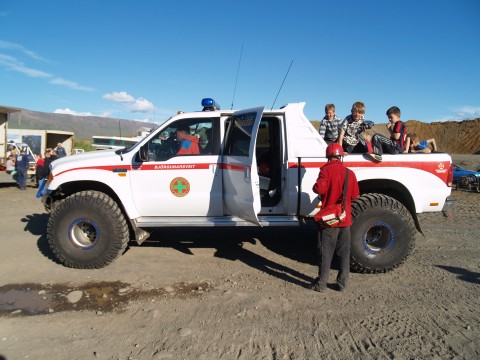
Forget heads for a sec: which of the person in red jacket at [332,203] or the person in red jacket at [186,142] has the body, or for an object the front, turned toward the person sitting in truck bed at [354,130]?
the person in red jacket at [332,203]

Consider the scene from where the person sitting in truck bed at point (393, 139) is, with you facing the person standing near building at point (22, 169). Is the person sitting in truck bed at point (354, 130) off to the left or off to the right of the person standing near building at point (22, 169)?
left

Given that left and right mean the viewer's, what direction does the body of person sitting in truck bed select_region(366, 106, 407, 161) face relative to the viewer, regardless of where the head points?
facing to the left of the viewer

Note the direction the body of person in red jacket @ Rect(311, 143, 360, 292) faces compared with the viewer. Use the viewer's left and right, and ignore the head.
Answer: facing away from the viewer

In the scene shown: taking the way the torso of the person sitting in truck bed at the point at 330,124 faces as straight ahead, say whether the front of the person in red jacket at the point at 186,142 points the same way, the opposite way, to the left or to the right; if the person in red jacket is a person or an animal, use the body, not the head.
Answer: to the right

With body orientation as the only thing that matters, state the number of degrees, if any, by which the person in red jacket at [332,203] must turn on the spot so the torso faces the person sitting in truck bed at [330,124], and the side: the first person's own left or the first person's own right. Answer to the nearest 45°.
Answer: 0° — they already face them

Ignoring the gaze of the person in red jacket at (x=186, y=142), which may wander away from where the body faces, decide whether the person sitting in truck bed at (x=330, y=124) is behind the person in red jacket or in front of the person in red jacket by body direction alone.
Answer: behind

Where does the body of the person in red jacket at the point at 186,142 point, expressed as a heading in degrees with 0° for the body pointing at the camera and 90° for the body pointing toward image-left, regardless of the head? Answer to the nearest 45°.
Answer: approximately 90°

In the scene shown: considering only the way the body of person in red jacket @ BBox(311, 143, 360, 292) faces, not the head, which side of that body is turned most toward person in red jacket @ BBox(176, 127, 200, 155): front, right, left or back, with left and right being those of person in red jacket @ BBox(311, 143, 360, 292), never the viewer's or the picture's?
left

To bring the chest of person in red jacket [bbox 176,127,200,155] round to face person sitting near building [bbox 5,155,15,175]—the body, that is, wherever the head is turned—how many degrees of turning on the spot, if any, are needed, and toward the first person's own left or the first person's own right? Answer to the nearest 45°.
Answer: approximately 45° to the first person's own right

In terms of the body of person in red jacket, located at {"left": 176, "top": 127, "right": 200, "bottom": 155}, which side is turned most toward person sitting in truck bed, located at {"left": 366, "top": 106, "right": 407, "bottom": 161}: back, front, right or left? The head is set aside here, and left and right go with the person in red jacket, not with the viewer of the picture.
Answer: back

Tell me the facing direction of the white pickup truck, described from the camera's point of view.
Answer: facing to the left of the viewer
